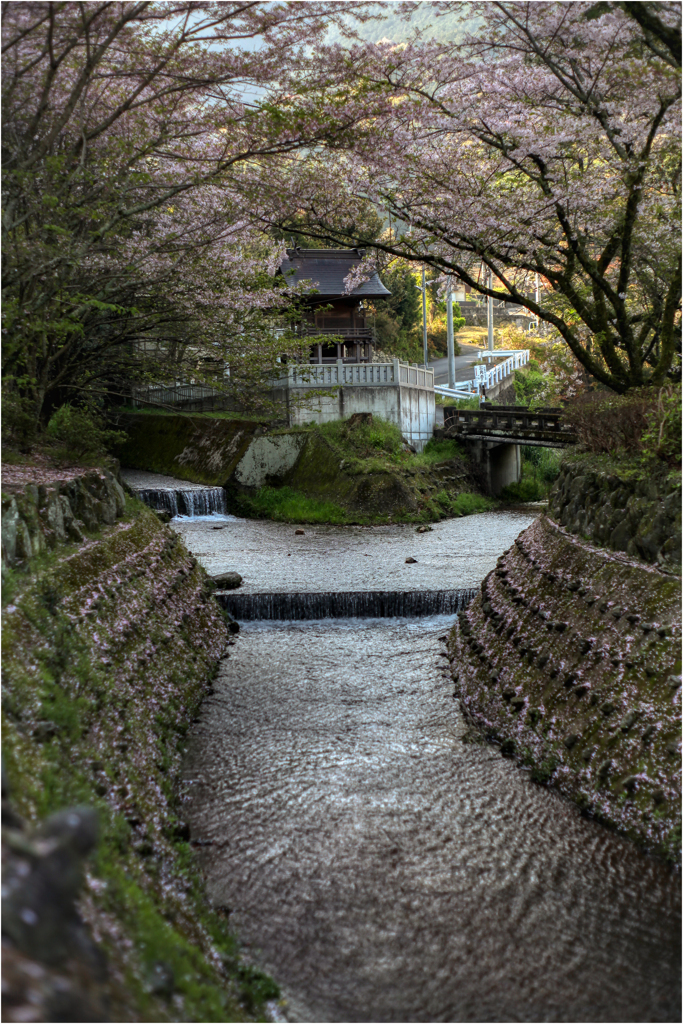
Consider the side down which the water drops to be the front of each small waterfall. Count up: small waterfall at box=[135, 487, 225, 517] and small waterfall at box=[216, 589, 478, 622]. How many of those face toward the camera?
2

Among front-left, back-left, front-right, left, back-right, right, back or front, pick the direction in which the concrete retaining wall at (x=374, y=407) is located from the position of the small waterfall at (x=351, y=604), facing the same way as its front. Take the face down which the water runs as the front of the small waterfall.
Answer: back

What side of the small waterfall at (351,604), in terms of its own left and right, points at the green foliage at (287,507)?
back

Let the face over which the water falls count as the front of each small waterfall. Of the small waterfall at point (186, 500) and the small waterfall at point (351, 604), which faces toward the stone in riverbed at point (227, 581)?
the small waterfall at point (186, 500)

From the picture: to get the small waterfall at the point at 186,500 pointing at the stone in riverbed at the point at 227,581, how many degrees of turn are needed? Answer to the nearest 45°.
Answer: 0° — it already faces it

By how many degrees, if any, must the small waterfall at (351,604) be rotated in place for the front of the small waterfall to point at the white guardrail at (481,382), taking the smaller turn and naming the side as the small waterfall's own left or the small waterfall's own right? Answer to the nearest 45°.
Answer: approximately 180°

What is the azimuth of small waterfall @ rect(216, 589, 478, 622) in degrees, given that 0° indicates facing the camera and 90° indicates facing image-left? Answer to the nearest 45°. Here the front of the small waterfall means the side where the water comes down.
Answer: approximately 0°

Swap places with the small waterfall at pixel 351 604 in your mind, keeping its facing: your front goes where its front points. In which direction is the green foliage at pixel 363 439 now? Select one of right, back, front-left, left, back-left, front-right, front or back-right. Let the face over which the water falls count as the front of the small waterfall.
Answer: back

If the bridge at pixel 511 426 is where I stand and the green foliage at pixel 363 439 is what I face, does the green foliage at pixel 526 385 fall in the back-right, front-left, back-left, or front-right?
back-right
